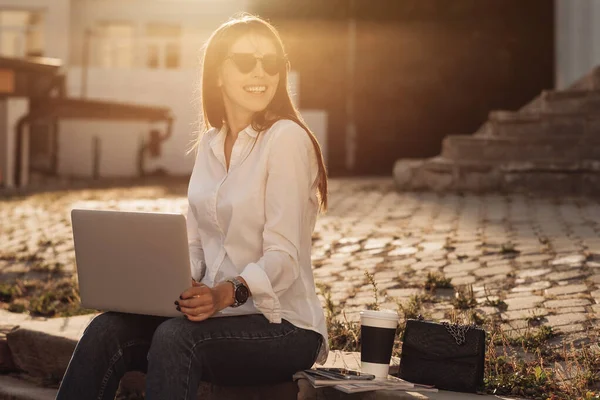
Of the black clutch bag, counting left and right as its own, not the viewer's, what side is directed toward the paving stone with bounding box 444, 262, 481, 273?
back

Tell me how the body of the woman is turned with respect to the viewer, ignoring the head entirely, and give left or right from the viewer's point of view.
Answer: facing the viewer and to the left of the viewer

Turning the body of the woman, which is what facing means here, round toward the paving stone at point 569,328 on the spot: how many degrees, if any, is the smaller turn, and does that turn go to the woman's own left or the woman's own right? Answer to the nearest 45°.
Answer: approximately 180°

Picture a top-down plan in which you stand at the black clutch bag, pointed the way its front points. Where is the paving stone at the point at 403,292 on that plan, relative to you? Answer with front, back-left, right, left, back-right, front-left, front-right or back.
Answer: back

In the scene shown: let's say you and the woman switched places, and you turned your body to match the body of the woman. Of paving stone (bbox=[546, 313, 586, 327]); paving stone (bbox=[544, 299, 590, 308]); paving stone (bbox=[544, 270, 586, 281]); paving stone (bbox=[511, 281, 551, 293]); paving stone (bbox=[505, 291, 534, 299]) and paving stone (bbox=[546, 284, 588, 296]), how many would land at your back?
6

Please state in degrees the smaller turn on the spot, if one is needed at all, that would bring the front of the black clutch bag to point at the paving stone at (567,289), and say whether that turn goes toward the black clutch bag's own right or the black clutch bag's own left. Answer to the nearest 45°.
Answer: approximately 180°

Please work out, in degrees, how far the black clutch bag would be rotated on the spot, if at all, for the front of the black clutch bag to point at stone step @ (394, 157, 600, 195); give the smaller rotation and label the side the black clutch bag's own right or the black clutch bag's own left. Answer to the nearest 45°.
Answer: approximately 180°

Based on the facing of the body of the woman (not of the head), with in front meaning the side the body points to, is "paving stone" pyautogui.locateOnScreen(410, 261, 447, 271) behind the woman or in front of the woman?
behind

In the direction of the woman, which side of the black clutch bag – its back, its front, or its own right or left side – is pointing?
right

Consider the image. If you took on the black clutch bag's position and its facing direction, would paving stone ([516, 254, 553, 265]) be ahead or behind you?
behind

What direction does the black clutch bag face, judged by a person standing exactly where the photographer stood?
facing the viewer

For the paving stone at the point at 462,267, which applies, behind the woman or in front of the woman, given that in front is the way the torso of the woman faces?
behind

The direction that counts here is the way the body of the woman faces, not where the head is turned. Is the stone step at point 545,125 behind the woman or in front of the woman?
behind

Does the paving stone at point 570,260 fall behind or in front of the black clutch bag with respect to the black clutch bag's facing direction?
behind

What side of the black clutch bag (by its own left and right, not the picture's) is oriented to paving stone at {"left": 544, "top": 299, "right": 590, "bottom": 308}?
back

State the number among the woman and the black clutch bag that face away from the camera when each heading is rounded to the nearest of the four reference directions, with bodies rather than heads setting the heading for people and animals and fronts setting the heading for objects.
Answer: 0

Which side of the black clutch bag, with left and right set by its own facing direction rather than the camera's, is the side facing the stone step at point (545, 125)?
back
